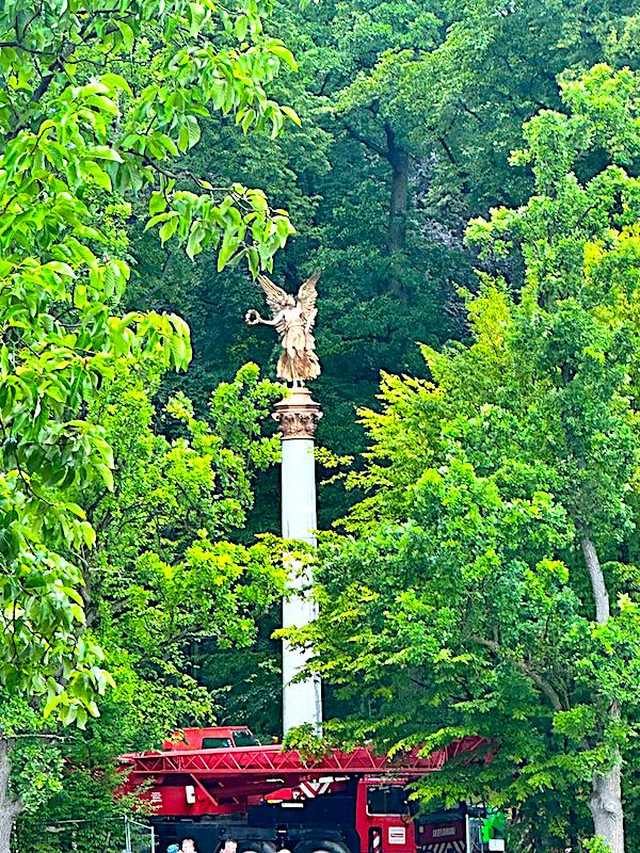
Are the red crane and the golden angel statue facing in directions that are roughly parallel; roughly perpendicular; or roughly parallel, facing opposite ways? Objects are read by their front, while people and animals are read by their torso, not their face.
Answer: roughly perpendicular

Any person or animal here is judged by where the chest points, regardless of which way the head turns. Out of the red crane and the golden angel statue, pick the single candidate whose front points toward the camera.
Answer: the golden angel statue

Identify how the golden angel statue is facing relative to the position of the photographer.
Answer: facing the viewer

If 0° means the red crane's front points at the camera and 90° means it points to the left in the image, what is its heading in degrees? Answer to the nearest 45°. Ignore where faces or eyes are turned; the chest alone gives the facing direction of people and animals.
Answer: approximately 270°

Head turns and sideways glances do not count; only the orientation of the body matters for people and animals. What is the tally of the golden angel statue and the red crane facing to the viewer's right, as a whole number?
1
